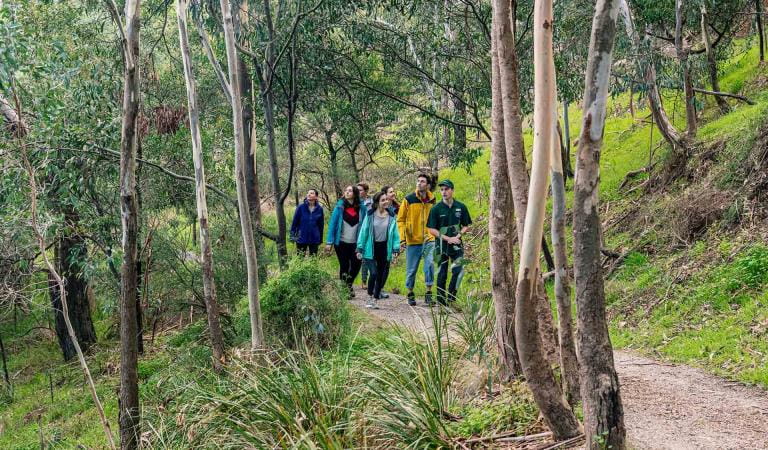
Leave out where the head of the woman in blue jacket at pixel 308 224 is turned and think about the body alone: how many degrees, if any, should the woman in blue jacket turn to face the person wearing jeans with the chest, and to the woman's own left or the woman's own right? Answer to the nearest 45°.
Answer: approximately 90° to the woman's own left

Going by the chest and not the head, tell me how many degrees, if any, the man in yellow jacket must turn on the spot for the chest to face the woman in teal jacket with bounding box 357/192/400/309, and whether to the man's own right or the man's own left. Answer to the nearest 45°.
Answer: approximately 135° to the man's own right

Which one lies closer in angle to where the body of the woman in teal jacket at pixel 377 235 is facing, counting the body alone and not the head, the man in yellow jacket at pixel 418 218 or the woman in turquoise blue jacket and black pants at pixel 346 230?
the man in yellow jacket

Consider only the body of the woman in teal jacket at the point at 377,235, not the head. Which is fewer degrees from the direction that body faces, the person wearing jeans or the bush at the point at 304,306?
the bush

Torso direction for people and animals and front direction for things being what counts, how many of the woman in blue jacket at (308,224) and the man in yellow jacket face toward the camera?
2

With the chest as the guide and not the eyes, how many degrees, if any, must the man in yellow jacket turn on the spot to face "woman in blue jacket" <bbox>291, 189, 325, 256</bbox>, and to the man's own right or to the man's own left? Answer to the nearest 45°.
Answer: approximately 135° to the man's own right

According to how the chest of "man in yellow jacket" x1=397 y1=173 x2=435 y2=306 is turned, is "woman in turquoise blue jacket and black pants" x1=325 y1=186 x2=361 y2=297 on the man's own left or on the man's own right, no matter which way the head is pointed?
on the man's own right

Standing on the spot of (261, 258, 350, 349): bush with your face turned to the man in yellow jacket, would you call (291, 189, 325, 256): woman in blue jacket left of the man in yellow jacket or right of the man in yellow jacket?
left

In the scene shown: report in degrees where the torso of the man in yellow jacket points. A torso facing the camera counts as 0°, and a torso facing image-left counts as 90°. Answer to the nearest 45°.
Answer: approximately 0°
